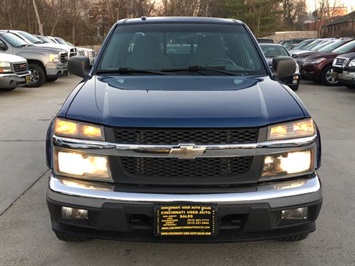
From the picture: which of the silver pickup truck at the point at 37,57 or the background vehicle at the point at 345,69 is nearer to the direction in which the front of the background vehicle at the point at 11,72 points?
the background vehicle

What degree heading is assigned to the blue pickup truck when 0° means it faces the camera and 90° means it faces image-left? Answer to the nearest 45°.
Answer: approximately 0°

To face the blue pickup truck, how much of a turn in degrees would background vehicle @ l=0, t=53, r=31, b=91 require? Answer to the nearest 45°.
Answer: approximately 45° to its right

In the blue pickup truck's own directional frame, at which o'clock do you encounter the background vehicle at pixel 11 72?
The background vehicle is roughly at 5 o'clock from the blue pickup truck.

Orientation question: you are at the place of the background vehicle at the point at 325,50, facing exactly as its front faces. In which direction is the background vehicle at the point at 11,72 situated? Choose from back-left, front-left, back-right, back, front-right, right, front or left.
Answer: front

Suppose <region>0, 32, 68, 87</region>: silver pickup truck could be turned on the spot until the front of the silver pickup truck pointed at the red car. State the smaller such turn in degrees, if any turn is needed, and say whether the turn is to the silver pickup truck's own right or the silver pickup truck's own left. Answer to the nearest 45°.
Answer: approximately 45° to the silver pickup truck's own left

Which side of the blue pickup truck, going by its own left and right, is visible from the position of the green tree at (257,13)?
back

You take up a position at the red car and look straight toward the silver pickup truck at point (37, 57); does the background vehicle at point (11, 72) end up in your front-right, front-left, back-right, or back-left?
front-left

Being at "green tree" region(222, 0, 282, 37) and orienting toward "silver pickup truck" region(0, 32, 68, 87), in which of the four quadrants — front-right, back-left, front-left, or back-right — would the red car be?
front-left

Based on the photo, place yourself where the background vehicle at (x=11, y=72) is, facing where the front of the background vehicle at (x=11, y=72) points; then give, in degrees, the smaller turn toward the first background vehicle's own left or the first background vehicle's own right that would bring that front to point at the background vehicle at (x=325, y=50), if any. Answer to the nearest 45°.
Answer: approximately 45° to the first background vehicle's own left

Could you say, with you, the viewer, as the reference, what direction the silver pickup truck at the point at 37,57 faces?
facing the viewer and to the right of the viewer

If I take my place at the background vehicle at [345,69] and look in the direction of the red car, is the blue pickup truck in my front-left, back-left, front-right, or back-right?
back-left

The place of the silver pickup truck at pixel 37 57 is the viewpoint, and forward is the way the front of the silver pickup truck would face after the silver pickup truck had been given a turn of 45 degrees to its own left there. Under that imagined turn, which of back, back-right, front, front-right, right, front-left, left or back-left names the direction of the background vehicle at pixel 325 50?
front
